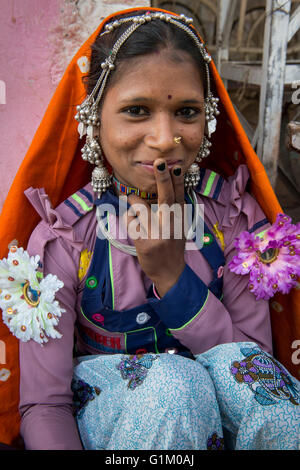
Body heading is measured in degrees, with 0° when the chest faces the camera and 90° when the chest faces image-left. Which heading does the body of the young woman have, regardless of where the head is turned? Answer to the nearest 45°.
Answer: approximately 0°
